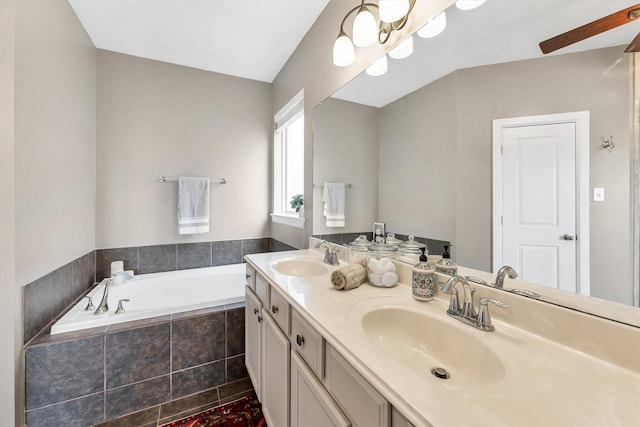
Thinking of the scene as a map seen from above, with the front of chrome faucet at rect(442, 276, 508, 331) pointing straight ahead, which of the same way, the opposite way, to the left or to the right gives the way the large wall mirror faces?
the same way

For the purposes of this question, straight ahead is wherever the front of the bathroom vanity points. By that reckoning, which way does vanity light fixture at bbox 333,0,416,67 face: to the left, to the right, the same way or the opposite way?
the same way

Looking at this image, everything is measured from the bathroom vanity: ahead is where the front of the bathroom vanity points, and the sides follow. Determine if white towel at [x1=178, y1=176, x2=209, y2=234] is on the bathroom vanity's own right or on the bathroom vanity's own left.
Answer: on the bathroom vanity's own right

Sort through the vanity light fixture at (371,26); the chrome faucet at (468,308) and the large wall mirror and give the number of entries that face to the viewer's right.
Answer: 0

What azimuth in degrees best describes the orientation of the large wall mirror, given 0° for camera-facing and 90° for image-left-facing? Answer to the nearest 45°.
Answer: approximately 45°

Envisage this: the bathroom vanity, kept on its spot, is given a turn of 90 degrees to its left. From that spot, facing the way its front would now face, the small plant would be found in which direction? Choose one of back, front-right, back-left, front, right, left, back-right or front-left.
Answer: back

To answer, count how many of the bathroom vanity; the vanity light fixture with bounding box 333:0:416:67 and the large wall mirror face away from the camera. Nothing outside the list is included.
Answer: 0

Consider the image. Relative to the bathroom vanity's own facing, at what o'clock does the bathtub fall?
The bathtub is roughly at 2 o'clock from the bathroom vanity.

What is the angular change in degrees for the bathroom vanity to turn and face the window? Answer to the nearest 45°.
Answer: approximately 90° to its right

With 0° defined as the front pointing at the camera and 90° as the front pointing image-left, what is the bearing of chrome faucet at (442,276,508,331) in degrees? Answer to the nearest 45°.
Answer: approximately 45°

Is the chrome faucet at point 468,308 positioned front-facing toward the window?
no

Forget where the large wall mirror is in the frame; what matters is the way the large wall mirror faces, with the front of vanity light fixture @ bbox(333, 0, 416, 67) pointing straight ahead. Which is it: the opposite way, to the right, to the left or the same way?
the same way

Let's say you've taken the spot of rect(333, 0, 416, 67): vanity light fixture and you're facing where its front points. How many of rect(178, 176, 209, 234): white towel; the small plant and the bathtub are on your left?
0

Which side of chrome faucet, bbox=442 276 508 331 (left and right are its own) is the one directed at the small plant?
right

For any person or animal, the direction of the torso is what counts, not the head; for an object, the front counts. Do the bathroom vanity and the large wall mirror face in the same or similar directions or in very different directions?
same or similar directions

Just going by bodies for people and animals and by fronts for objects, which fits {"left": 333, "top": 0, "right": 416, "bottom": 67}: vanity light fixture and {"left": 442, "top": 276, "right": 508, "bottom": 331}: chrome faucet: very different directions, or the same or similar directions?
same or similar directions

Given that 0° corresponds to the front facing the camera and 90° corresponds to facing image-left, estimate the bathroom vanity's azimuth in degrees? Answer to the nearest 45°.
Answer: approximately 45°

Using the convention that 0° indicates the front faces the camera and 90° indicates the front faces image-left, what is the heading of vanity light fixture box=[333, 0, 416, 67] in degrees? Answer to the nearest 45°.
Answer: approximately 45°

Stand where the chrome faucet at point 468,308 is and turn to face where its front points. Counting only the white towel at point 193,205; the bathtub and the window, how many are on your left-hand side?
0

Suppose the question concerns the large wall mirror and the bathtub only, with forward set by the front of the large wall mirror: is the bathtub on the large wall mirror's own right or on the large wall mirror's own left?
on the large wall mirror's own right
